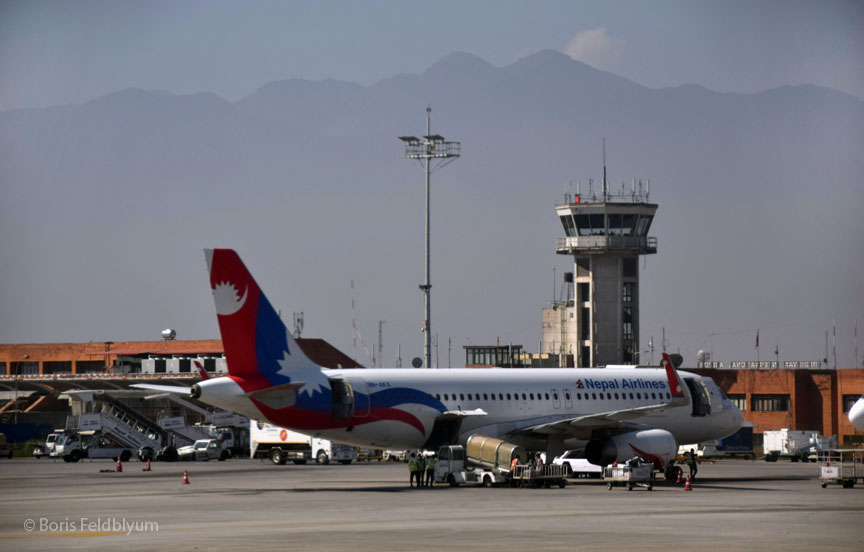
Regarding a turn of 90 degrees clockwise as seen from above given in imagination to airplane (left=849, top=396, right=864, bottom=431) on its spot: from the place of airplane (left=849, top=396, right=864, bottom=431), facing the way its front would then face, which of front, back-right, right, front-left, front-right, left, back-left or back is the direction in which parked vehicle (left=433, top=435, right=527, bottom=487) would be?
left

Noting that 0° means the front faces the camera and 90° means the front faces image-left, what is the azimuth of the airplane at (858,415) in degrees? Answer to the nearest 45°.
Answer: approximately 90°

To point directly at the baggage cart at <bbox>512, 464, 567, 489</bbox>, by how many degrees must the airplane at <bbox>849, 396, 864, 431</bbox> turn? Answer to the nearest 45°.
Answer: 0° — it already faces it

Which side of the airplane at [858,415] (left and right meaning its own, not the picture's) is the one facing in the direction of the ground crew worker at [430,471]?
front

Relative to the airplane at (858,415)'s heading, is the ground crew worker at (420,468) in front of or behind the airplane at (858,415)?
in front

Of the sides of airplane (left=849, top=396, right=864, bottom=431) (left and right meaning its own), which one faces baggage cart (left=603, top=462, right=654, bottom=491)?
front

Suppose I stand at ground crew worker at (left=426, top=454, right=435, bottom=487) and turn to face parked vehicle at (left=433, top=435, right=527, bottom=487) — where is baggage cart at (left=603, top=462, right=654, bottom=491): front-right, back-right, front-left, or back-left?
front-right
